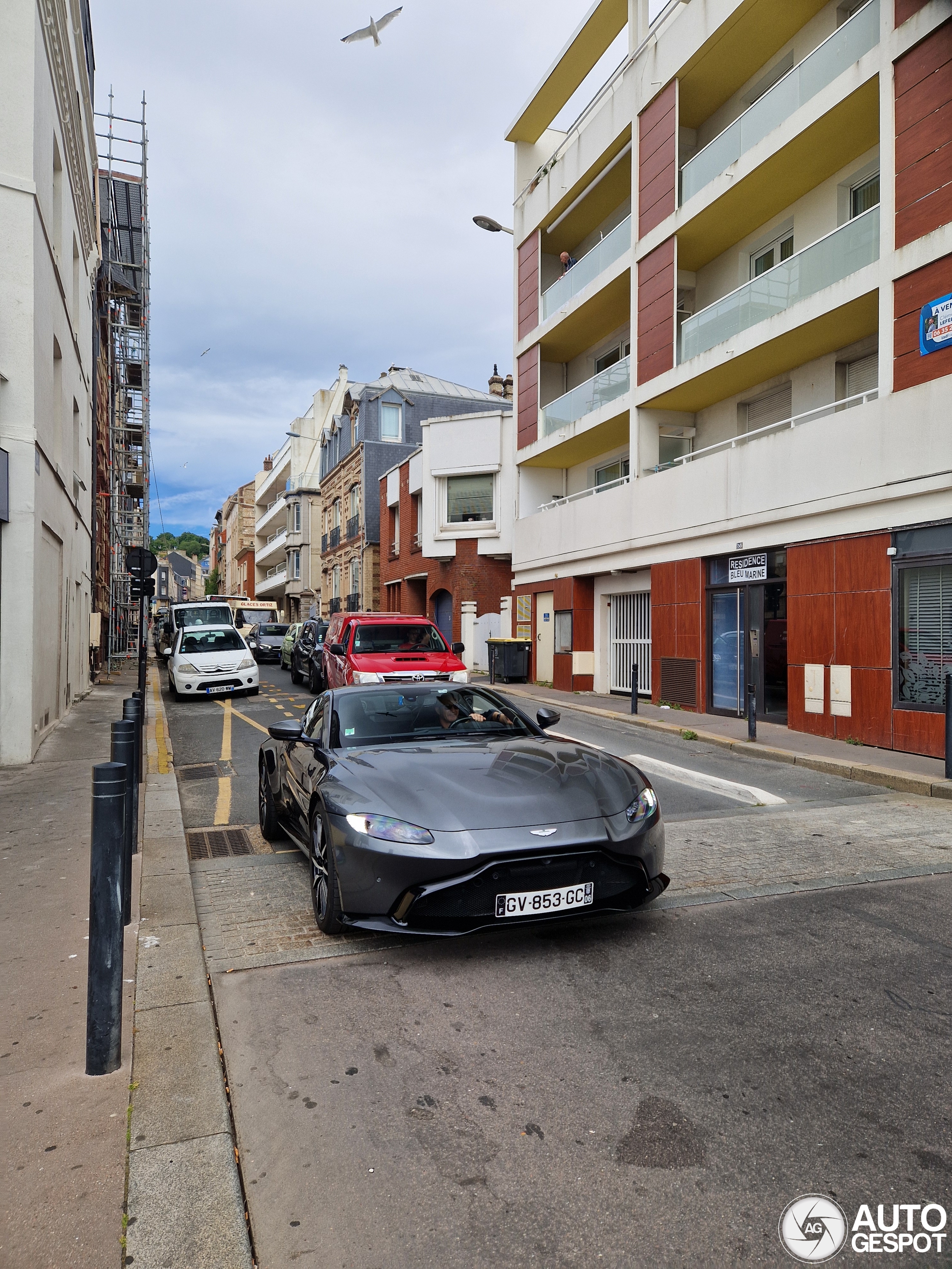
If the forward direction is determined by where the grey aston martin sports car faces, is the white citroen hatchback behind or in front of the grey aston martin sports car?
behind

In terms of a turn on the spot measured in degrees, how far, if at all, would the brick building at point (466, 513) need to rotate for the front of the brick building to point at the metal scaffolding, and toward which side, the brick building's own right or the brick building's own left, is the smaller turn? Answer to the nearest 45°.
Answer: approximately 45° to the brick building's own right

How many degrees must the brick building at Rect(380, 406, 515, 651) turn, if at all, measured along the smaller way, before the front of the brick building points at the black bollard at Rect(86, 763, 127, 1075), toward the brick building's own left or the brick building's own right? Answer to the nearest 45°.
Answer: approximately 45° to the brick building's own left

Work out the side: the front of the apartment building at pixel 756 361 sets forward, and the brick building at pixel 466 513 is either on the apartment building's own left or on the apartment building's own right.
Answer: on the apartment building's own right

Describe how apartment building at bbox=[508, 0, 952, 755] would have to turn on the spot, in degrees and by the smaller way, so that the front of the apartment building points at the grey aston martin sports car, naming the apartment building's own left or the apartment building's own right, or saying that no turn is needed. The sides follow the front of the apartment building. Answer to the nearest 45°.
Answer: approximately 45° to the apartment building's own left

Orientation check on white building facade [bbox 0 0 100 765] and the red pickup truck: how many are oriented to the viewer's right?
1

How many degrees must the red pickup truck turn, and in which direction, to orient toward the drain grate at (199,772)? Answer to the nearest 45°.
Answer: approximately 45° to its right

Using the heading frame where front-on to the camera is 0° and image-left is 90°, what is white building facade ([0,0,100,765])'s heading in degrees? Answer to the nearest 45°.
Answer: approximately 270°
